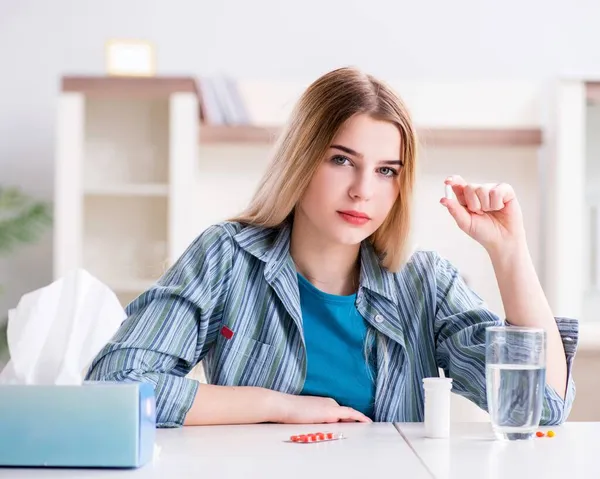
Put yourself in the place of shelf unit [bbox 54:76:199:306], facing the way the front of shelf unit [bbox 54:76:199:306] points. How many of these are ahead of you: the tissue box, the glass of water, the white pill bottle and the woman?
4

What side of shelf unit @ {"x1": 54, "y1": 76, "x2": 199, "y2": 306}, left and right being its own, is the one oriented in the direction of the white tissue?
front

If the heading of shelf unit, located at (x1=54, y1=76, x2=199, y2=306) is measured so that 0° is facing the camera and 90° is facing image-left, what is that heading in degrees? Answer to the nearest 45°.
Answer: approximately 0°

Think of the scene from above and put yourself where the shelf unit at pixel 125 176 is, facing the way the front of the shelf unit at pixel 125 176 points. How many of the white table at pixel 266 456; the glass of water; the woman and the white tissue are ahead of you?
4

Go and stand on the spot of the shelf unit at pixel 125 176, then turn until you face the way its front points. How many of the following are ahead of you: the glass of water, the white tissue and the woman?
3

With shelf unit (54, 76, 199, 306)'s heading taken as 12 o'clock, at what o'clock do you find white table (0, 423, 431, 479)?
The white table is roughly at 12 o'clock from the shelf unit.

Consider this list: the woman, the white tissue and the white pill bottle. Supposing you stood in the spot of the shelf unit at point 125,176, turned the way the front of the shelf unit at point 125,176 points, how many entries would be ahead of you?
3

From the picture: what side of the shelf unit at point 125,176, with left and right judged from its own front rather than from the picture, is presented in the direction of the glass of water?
front

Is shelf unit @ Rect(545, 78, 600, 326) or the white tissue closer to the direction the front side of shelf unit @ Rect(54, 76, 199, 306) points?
the white tissue
